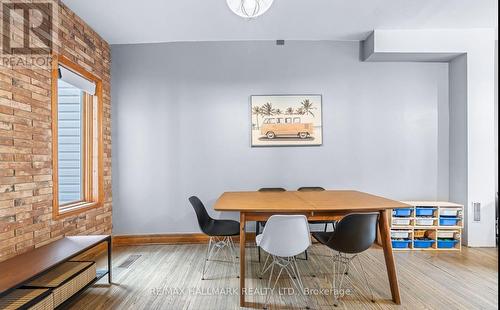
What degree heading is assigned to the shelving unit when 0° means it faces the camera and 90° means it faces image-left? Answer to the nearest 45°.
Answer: approximately 0°

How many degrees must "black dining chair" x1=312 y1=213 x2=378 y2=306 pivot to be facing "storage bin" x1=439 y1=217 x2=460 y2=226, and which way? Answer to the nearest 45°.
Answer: approximately 90° to its right

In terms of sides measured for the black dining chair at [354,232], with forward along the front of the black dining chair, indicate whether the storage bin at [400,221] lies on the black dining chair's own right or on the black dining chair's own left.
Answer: on the black dining chair's own right

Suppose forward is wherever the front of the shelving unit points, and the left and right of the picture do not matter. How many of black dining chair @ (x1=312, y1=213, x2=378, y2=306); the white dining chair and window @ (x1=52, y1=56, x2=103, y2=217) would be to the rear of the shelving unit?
0

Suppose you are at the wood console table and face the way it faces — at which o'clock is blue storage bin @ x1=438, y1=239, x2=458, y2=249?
The blue storage bin is roughly at 11 o'clock from the wood console table.

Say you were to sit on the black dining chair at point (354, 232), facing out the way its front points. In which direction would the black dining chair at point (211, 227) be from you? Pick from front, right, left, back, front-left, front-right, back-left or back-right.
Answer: front-left

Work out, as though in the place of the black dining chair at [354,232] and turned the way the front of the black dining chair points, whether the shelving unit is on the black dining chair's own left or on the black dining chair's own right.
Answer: on the black dining chair's own right

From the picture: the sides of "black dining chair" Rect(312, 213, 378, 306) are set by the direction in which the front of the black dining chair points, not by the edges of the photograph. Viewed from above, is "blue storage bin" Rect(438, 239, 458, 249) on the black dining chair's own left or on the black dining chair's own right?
on the black dining chair's own right

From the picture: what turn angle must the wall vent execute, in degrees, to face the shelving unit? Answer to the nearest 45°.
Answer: approximately 45° to its right

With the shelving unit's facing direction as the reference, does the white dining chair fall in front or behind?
in front

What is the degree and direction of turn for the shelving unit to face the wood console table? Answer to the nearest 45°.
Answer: approximately 45° to its right

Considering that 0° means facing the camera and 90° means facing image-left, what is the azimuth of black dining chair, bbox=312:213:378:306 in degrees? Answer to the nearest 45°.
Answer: approximately 135°

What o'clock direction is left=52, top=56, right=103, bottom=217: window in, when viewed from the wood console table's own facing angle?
The window is roughly at 8 o'clock from the wood console table.

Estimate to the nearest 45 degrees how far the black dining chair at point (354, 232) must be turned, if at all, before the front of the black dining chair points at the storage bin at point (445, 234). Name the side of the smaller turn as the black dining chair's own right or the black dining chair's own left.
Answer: approximately 90° to the black dining chair's own right

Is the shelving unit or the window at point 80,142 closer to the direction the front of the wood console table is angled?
the shelving unit

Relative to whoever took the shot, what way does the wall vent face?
facing the viewer

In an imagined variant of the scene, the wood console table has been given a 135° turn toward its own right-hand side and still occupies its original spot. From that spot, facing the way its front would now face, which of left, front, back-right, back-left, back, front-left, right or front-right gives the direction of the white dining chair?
back-left

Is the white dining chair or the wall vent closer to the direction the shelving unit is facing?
the white dining chair

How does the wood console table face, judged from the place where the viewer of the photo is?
facing the viewer and to the right of the viewer
